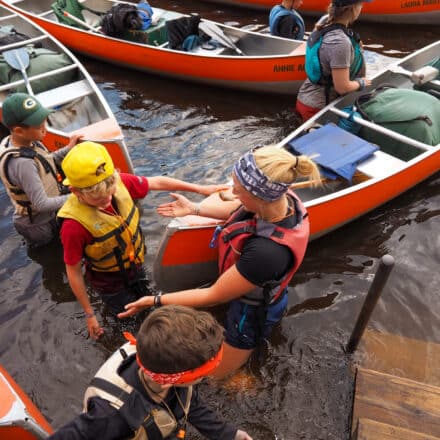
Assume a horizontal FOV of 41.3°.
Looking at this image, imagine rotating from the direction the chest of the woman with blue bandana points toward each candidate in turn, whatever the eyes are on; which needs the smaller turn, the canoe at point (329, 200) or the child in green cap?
the child in green cap

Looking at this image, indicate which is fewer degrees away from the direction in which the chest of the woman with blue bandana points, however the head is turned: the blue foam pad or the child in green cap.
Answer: the child in green cap

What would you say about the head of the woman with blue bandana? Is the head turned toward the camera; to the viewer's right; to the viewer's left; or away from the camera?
to the viewer's left

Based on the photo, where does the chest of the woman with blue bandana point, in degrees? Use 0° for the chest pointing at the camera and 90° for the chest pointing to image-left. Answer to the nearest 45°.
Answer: approximately 90°

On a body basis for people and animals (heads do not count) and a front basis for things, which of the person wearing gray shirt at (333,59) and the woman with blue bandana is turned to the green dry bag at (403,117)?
the person wearing gray shirt
